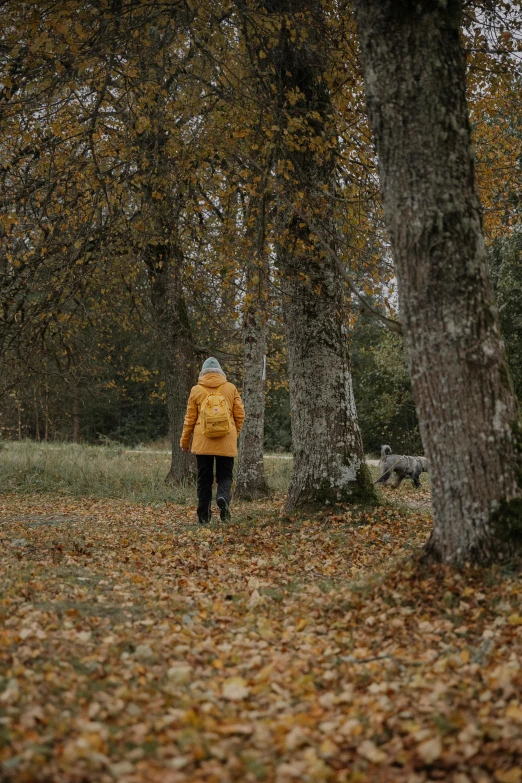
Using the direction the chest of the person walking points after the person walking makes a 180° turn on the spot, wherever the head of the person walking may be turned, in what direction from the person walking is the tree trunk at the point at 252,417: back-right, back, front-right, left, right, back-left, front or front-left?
back

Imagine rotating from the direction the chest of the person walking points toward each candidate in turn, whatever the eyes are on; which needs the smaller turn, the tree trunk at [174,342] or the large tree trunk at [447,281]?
the tree trunk

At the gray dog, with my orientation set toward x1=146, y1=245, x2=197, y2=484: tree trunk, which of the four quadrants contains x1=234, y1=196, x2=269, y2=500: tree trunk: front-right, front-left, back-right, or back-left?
front-left

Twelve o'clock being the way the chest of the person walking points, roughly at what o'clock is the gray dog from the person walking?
The gray dog is roughly at 1 o'clock from the person walking.

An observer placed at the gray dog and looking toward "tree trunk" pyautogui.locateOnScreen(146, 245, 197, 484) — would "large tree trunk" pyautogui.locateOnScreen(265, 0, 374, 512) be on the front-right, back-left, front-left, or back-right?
front-left

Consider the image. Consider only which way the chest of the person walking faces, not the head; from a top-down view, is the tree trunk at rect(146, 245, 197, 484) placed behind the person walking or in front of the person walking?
in front

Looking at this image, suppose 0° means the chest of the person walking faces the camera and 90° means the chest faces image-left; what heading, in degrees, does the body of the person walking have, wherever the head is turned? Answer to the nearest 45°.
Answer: approximately 180°

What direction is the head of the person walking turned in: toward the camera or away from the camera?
away from the camera

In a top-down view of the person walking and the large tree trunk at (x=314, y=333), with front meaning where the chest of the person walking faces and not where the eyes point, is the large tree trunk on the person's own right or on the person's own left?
on the person's own right
